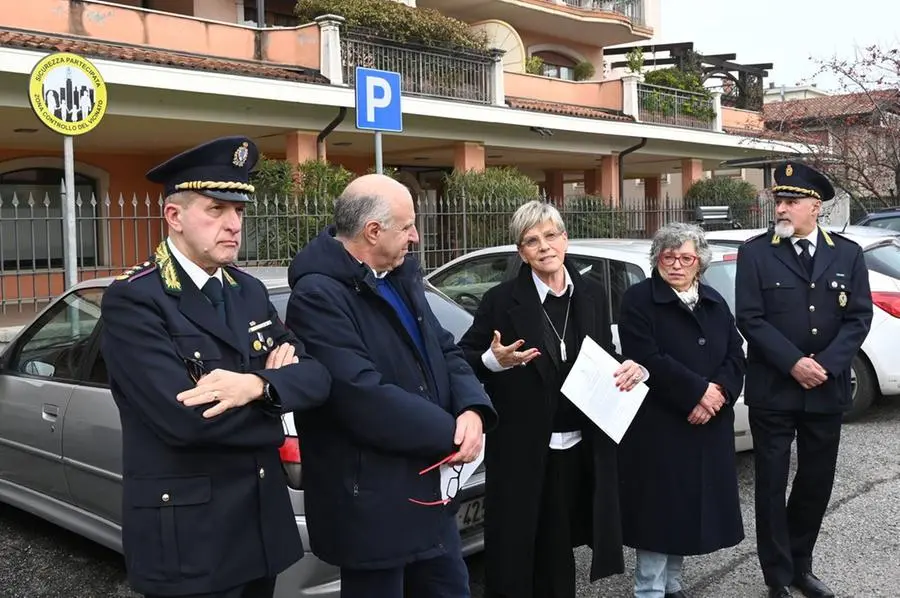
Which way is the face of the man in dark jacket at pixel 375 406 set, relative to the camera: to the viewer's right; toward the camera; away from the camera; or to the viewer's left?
to the viewer's right

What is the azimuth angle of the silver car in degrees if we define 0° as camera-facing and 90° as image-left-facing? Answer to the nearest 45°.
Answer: approximately 135°

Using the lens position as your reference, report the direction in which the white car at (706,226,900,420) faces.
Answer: facing away from the viewer and to the left of the viewer

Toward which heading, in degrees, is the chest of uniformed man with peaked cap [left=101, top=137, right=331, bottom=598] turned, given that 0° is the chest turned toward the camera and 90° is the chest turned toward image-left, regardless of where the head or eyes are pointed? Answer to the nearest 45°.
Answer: approximately 315°

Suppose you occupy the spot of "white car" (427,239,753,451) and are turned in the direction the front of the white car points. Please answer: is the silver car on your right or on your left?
on your left

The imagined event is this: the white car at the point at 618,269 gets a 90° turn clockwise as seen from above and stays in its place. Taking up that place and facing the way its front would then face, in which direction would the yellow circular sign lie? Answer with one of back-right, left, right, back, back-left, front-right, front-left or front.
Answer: back-left

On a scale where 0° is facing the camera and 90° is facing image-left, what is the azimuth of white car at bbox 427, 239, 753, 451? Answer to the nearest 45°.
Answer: approximately 135°

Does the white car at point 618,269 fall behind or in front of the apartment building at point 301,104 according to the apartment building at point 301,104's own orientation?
in front

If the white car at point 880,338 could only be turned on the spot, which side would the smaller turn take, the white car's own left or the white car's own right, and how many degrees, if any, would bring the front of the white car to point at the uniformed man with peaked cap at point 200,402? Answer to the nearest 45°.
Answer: approximately 135° to the white car's own left

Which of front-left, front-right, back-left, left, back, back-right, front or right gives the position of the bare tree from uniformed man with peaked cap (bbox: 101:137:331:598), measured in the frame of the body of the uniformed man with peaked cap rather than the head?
left

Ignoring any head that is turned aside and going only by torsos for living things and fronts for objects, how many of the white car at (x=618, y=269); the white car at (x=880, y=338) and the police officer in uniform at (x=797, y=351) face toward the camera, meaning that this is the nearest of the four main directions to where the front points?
1

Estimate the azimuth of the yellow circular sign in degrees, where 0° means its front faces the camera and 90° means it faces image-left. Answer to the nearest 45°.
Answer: approximately 0°

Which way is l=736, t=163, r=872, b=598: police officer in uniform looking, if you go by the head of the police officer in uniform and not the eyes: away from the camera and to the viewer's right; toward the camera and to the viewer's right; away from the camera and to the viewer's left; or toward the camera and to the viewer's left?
toward the camera and to the viewer's left

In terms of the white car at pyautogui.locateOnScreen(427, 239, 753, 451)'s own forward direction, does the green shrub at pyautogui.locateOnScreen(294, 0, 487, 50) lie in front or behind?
in front
